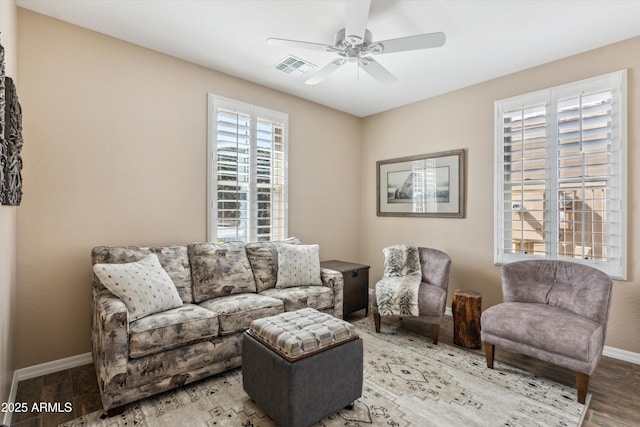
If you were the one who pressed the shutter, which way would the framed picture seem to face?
facing the viewer and to the left of the viewer

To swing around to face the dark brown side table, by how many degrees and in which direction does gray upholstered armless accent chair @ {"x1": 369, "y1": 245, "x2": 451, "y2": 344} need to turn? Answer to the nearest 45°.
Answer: approximately 45° to its right

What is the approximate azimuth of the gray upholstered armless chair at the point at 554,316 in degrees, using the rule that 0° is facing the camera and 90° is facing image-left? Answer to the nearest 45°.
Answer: approximately 45°

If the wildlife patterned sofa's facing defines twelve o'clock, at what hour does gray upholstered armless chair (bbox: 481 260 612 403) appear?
The gray upholstered armless chair is roughly at 11 o'clock from the wildlife patterned sofa.

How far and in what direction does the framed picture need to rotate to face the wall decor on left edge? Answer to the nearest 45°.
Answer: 0° — it already faces it

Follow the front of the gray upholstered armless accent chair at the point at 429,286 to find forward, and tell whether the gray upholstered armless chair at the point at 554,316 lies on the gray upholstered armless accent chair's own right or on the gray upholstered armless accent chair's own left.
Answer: on the gray upholstered armless accent chair's own left

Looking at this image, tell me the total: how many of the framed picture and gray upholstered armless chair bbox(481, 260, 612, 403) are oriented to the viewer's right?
0

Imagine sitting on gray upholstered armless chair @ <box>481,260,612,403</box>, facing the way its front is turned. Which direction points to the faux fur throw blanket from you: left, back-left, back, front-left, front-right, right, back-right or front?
front-right

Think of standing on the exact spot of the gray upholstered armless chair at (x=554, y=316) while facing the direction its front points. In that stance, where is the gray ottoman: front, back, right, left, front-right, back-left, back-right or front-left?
front

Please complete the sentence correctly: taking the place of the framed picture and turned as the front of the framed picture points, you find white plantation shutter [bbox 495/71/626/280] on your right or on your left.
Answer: on your left

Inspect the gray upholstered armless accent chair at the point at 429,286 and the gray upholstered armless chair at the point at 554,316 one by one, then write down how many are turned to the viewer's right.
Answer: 0
